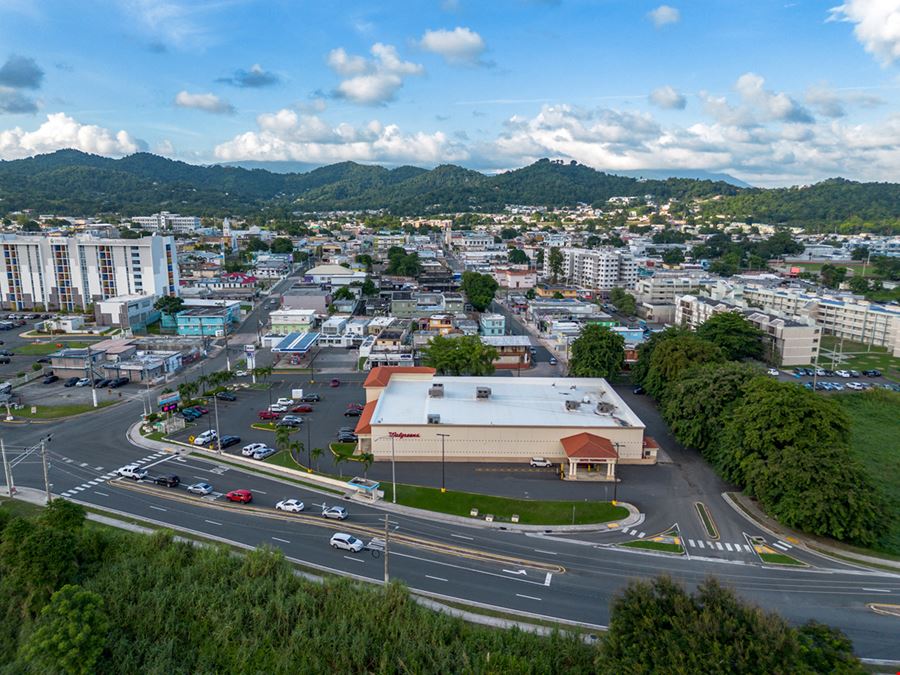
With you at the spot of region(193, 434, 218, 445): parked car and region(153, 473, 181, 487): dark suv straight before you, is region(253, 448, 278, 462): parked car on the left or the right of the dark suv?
left

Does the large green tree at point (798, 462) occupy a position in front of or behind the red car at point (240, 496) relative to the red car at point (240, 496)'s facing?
behind

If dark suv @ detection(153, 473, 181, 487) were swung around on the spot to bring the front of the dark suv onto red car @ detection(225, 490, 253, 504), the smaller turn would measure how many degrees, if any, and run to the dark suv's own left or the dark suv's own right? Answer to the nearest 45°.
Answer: approximately 180°

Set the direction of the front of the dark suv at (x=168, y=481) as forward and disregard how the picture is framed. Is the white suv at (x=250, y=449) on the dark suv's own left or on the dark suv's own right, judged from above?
on the dark suv's own right

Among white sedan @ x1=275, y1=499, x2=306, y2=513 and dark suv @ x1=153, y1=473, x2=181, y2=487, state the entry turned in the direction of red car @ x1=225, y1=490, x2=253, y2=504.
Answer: the white sedan

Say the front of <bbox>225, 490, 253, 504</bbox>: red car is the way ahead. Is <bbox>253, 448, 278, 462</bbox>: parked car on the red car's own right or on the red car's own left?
on the red car's own right

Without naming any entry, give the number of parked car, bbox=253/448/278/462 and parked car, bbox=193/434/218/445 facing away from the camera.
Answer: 0

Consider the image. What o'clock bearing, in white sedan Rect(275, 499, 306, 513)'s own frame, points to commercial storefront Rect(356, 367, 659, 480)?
The commercial storefront is roughly at 4 o'clock from the white sedan.

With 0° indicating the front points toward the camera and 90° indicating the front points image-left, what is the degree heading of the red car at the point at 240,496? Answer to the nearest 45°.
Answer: approximately 135°

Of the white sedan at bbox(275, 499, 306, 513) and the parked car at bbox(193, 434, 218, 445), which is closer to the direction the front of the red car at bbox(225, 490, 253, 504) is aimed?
the parked car

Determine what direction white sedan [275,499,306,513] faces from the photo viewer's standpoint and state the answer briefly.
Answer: facing away from the viewer and to the left of the viewer
